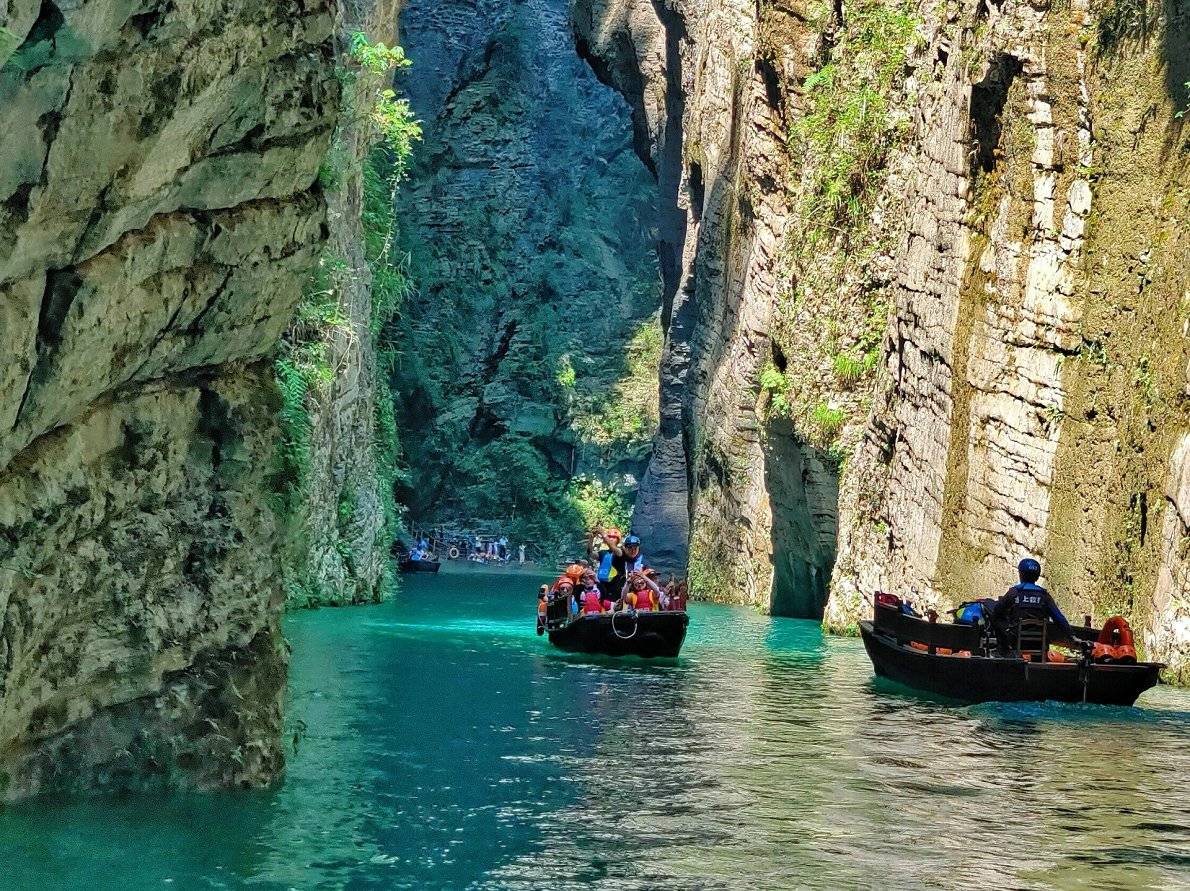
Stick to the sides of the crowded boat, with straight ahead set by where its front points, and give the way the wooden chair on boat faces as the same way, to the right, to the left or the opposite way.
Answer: the opposite way

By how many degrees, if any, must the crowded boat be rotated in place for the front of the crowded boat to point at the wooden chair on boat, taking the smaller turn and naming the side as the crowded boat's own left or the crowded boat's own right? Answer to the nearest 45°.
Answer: approximately 45° to the crowded boat's own left

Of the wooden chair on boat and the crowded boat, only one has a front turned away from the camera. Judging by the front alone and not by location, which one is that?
the wooden chair on boat

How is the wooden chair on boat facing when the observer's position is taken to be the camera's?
facing away from the viewer

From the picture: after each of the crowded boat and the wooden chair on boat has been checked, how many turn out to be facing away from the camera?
1

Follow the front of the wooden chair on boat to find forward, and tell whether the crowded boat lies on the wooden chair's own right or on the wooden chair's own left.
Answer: on the wooden chair's own left

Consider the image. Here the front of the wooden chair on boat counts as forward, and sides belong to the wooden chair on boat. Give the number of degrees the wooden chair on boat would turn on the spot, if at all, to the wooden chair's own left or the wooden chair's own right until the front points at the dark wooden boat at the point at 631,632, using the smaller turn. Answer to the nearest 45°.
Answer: approximately 45° to the wooden chair's own left

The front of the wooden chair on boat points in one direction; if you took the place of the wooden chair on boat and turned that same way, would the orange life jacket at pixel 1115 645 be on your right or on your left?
on your right

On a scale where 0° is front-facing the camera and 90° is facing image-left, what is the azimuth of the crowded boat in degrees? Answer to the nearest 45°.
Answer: approximately 0°

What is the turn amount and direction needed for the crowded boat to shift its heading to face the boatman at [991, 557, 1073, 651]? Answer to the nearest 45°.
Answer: approximately 45° to its left

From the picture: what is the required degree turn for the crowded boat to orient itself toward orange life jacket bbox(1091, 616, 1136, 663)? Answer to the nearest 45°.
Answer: approximately 45° to its left
